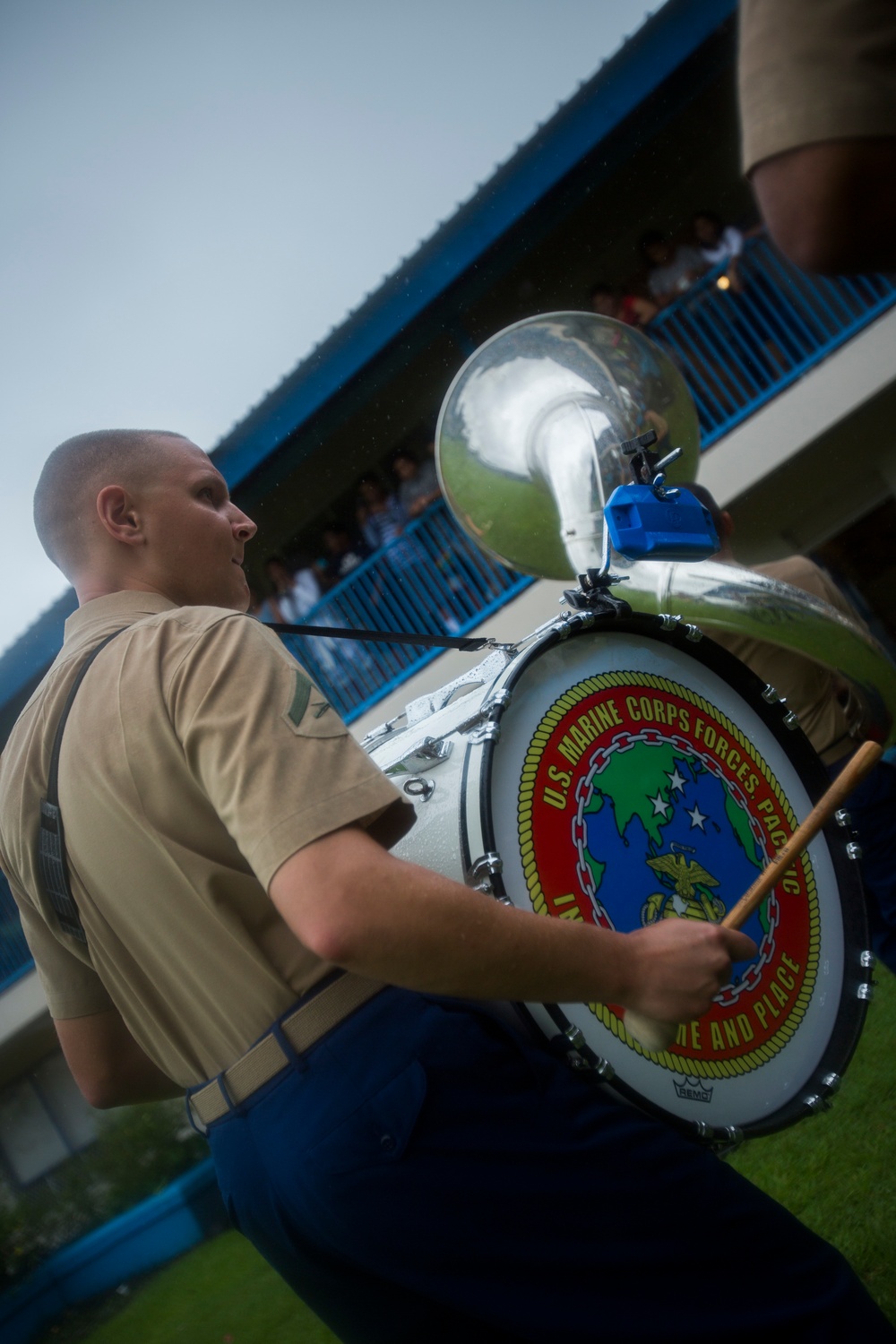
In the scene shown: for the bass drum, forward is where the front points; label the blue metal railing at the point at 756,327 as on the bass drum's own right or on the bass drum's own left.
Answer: on the bass drum's own left

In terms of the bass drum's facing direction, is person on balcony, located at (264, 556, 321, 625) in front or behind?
behind

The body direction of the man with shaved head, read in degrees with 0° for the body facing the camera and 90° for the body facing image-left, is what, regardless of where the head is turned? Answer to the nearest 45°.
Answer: approximately 225°

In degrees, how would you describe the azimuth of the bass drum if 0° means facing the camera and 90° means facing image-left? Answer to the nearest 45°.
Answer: approximately 315°
